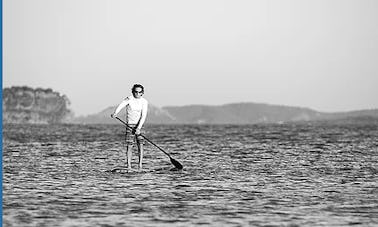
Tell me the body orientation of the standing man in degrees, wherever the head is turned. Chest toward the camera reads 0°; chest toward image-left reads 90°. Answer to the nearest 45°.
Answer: approximately 0°
